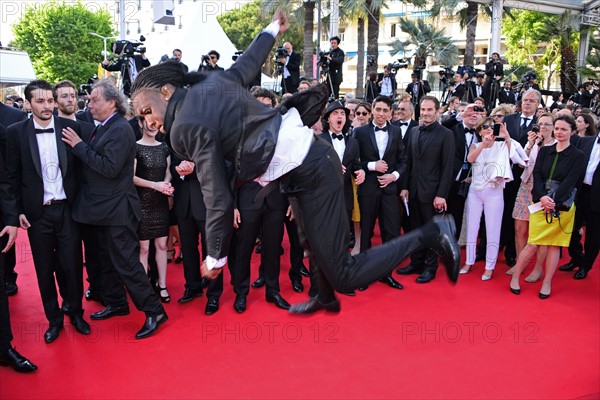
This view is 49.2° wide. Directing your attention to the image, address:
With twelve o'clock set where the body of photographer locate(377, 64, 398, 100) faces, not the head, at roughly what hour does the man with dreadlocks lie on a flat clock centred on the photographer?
The man with dreadlocks is roughly at 12 o'clock from the photographer.

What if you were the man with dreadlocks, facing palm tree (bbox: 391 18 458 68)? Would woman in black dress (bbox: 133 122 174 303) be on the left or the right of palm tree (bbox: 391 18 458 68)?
left

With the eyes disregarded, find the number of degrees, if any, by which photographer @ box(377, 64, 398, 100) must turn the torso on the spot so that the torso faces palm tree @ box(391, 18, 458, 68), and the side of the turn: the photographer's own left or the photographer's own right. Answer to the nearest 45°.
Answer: approximately 180°

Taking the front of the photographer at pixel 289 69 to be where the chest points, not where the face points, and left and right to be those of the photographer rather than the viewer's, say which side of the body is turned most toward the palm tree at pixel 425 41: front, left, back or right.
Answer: back

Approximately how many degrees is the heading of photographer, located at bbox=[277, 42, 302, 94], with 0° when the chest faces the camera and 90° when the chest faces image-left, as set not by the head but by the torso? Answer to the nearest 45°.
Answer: approximately 45°

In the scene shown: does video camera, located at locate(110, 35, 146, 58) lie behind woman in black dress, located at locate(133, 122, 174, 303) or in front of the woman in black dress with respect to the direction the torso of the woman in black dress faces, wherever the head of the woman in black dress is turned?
behind

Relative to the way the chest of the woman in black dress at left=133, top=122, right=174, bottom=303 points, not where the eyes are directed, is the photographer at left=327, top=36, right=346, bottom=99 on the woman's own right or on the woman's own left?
on the woman's own left
